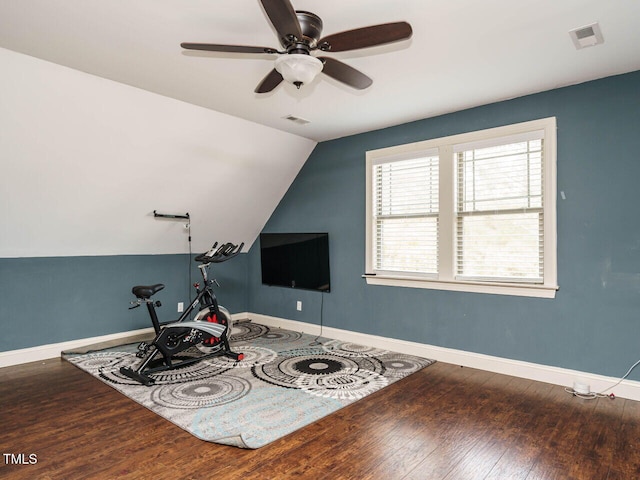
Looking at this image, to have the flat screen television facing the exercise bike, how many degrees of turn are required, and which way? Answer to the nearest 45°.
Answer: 0° — it already faces it

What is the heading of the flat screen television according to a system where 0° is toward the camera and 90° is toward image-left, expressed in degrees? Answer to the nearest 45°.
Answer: approximately 45°

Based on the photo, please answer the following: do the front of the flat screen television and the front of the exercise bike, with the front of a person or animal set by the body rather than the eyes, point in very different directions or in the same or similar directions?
very different directions

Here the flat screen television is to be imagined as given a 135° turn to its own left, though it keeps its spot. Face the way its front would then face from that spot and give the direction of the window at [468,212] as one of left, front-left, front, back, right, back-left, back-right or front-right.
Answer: front-right

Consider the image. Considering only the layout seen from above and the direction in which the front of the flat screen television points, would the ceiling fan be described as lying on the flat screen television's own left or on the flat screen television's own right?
on the flat screen television's own left

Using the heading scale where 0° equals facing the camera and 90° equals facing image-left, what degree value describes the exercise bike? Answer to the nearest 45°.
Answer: approximately 225°

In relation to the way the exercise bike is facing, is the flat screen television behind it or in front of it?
in front
